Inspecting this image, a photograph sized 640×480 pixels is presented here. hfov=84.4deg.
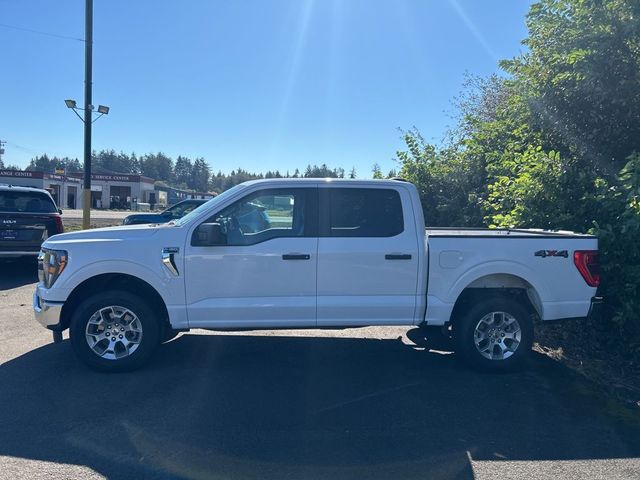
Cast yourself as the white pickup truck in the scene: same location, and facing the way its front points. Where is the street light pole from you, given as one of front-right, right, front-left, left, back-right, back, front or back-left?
front-right

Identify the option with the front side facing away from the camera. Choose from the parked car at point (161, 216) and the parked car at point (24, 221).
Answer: the parked car at point (24, 221)

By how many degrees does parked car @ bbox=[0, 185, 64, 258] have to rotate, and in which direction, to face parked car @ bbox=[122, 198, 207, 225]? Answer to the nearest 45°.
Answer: approximately 45° to its right

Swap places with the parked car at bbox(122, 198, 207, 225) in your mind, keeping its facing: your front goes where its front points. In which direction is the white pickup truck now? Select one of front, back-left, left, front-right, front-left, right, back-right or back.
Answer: left

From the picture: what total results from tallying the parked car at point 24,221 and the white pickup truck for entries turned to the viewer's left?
1

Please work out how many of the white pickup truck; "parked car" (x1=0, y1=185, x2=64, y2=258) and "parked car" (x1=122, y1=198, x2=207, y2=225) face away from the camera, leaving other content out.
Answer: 1

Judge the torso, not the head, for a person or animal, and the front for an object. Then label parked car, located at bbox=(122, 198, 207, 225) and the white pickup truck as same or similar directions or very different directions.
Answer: same or similar directions

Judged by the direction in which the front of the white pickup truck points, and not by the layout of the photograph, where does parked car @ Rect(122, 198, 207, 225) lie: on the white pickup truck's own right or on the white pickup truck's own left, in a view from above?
on the white pickup truck's own right

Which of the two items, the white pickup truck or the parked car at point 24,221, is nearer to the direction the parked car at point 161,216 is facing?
the parked car

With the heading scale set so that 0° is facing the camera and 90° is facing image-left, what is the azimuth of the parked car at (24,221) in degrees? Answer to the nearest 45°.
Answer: approximately 180°

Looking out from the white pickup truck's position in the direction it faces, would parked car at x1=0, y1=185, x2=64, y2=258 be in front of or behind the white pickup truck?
in front

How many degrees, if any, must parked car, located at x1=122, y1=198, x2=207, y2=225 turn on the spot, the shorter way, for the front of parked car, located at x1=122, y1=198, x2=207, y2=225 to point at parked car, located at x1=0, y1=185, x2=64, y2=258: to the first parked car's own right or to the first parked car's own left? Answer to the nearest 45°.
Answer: approximately 45° to the first parked car's own left

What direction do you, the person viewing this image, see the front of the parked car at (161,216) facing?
facing to the left of the viewer

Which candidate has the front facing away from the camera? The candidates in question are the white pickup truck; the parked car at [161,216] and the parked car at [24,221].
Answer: the parked car at [24,221]

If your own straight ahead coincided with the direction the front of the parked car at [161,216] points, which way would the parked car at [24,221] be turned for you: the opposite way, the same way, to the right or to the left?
to the right

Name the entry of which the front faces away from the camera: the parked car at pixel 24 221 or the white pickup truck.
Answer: the parked car

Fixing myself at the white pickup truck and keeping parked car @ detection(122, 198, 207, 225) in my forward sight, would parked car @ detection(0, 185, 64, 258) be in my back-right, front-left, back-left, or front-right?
front-left

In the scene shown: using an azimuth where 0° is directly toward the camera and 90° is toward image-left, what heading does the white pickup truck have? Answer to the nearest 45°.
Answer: approximately 90°
